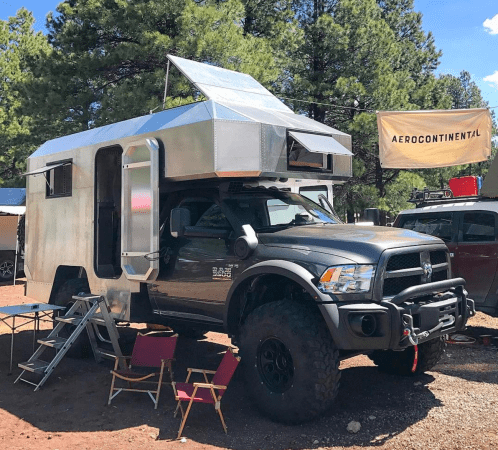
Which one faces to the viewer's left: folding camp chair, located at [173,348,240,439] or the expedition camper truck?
the folding camp chair

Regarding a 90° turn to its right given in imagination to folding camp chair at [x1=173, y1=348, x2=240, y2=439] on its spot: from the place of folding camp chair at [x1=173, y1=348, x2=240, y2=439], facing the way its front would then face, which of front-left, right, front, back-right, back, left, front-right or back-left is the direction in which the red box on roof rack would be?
front-right

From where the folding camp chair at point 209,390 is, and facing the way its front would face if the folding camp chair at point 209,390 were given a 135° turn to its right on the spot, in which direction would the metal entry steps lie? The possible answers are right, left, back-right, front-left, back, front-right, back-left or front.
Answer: left

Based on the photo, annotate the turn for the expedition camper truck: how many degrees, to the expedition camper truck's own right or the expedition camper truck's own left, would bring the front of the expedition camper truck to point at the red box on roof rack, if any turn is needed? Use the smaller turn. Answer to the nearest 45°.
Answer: approximately 90° to the expedition camper truck's own left

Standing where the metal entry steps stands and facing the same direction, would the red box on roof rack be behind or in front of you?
behind

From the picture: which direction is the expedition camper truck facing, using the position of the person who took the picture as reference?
facing the viewer and to the right of the viewer
